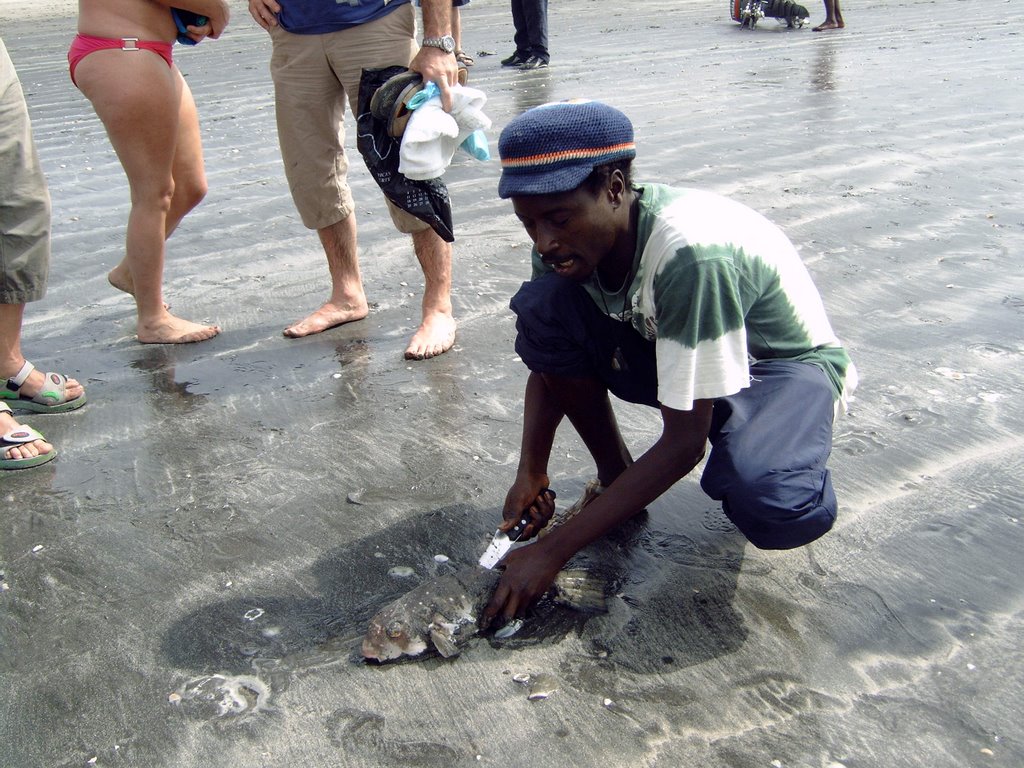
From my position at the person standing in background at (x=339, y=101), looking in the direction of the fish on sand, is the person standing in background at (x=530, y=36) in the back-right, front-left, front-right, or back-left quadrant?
back-left

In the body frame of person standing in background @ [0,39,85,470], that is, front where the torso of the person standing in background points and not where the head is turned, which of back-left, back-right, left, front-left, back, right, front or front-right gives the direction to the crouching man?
front-right

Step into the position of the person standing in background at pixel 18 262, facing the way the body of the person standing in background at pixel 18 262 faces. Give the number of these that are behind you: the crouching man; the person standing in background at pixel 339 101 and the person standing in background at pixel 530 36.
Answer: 0

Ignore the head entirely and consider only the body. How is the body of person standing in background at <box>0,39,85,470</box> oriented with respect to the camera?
to the viewer's right

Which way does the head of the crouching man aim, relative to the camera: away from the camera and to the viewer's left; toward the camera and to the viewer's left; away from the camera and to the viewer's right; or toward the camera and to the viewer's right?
toward the camera and to the viewer's left

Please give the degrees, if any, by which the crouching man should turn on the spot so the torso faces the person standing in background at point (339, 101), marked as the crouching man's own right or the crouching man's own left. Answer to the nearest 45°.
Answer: approximately 90° to the crouching man's own right

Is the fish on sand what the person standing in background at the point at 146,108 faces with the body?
no

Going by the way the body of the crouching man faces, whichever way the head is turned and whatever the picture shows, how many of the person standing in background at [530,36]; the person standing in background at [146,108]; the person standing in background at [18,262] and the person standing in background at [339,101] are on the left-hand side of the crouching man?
0

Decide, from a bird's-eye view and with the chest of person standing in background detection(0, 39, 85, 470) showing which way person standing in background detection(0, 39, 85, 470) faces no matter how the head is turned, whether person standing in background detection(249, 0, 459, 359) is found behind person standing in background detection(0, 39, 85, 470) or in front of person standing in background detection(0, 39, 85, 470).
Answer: in front

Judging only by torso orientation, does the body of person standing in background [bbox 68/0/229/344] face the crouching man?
no

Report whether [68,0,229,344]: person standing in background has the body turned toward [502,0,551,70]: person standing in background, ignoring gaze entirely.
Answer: no

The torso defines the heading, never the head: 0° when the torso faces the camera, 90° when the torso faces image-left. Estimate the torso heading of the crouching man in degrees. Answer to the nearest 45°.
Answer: approximately 45°

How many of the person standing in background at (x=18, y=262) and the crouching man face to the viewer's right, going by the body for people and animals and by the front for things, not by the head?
1

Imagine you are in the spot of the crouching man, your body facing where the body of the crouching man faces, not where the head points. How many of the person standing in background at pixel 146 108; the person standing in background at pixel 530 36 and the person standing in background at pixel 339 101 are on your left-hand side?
0
